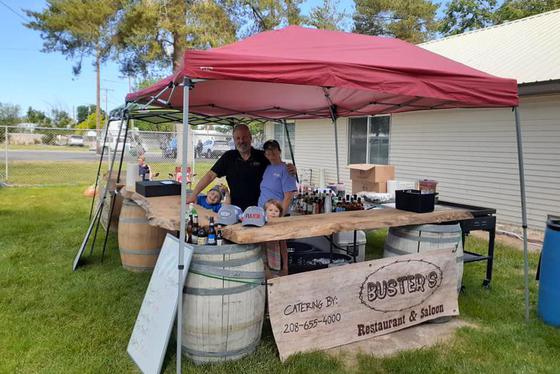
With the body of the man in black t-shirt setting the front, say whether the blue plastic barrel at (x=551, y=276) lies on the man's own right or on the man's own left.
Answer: on the man's own left

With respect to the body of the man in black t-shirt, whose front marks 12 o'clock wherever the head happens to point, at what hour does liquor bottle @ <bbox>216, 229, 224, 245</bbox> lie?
The liquor bottle is roughly at 12 o'clock from the man in black t-shirt.

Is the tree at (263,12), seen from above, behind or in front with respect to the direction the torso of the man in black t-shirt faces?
behind

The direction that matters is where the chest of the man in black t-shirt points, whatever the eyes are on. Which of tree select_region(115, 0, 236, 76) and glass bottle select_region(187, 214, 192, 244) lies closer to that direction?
the glass bottle

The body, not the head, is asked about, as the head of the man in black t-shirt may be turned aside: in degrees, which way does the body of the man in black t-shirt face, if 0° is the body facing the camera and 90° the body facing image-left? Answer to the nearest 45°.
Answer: approximately 0°

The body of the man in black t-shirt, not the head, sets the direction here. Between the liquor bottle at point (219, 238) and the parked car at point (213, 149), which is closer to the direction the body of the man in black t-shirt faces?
the liquor bottle

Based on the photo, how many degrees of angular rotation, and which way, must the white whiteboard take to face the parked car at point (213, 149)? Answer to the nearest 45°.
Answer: approximately 135° to its right

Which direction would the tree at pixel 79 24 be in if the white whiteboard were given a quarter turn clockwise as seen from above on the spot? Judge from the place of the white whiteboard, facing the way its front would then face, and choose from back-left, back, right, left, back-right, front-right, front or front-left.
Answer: front-right
